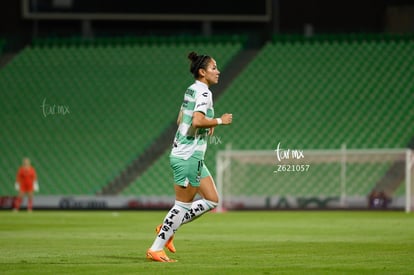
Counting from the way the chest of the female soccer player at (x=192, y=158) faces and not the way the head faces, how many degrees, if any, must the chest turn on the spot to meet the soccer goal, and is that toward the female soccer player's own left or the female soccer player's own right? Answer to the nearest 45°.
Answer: approximately 90° to the female soccer player's own left

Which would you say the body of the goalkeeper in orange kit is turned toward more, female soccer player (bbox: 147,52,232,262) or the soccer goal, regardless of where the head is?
the female soccer player

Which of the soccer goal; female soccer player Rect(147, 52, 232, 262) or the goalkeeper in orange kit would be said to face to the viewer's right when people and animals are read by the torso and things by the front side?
the female soccer player

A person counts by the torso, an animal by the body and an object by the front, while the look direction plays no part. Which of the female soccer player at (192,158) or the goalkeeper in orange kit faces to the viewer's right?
the female soccer player

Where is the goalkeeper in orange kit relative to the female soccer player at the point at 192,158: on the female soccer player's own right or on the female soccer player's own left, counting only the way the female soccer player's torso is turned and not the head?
on the female soccer player's own left

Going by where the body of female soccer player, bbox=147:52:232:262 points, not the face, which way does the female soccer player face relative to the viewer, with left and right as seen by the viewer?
facing to the right of the viewer

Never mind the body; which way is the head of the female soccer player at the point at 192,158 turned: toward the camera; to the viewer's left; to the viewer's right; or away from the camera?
to the viewer's right
